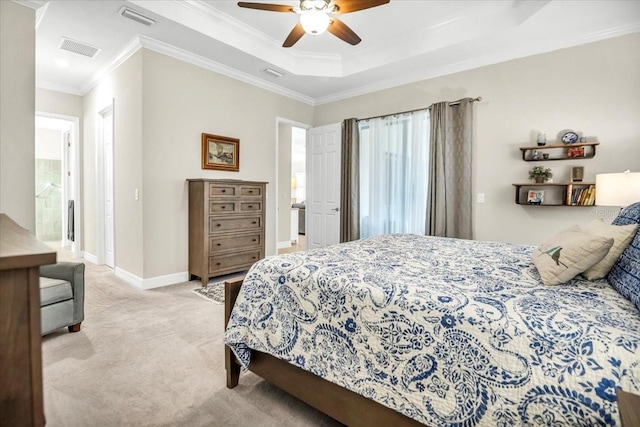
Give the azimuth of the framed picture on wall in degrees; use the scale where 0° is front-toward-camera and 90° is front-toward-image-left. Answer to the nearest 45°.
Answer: approximately 315°

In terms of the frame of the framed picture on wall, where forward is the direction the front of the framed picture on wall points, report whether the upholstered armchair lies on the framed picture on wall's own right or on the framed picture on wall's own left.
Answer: on the framed picture on wall's own right
